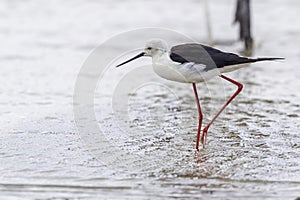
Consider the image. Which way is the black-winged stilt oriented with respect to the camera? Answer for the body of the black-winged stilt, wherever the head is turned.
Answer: to the viewer's left

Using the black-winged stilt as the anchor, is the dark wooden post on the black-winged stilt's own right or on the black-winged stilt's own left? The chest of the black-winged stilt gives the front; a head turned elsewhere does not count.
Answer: on the black-winged stilt's own right
